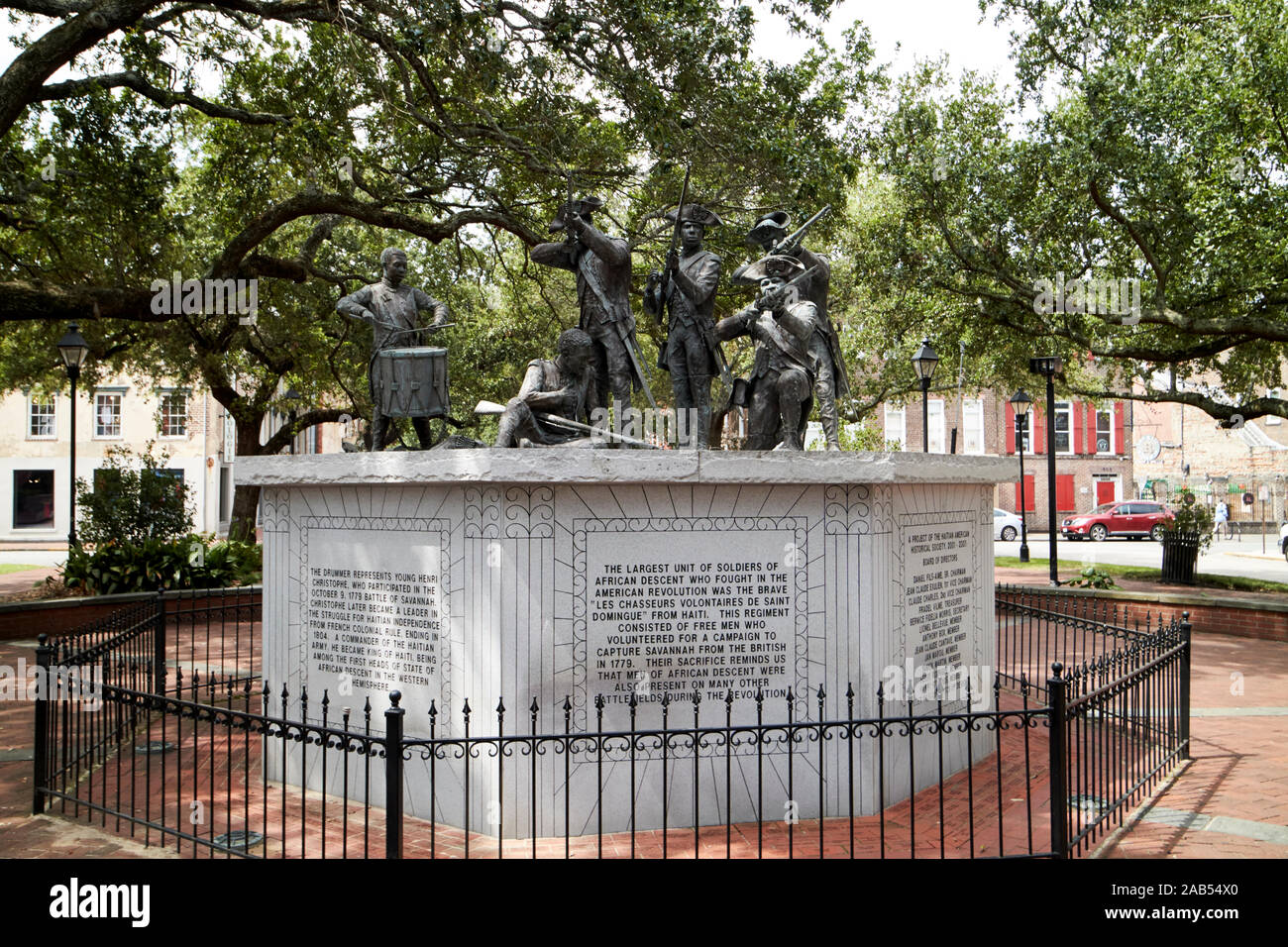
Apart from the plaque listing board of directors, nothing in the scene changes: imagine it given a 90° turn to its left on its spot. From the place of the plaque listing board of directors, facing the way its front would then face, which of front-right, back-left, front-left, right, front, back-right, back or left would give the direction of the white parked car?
front-left

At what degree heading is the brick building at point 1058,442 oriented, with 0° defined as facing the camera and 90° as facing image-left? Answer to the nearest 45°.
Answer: approximately 0°

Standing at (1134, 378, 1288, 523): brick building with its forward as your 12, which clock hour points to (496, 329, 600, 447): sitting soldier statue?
The sitting soldier statue is roughly at 12 o'clock from the brick building.

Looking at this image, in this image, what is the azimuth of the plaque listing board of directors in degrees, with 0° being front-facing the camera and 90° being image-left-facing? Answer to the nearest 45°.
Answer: approximately 315°

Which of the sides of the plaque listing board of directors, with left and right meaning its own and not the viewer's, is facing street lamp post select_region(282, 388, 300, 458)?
back

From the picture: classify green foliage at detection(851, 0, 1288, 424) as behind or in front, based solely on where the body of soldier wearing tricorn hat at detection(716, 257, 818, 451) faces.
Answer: behind

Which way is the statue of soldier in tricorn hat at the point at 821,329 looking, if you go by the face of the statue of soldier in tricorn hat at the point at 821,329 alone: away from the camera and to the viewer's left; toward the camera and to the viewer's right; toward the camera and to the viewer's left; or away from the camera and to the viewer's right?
toward the camera and to the viewer's left

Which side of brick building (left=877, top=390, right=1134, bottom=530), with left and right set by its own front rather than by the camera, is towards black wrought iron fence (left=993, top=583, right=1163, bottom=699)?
front
